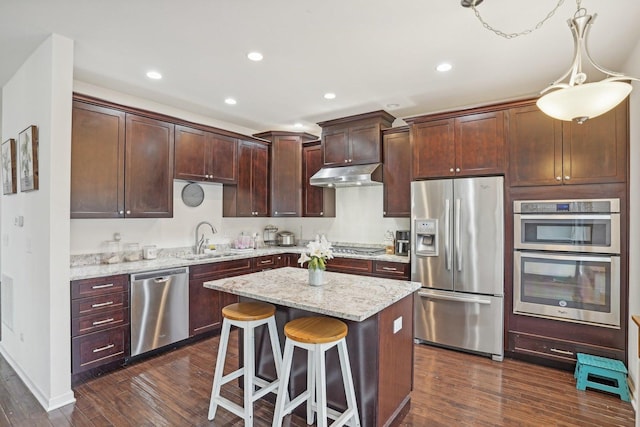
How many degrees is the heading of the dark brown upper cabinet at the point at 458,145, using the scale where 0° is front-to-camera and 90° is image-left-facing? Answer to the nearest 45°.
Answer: approximately 0°

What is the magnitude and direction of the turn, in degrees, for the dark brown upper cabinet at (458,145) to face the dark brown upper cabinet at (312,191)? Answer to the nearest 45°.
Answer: approximately 90° to its right

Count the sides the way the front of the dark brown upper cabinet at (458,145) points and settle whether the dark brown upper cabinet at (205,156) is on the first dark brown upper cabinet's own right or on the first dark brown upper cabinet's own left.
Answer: on the first dark brown upper cabinet's own right
